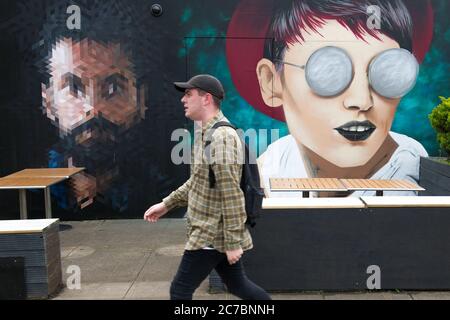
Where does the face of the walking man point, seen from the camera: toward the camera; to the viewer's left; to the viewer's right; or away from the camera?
to the viewer's left

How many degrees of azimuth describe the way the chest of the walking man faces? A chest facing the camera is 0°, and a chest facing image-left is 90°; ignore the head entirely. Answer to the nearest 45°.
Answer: approximately 90°

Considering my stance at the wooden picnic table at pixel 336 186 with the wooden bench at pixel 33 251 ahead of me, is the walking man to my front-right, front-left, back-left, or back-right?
front-left

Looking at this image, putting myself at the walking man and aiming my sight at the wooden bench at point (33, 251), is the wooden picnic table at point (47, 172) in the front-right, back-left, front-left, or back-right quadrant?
front-right

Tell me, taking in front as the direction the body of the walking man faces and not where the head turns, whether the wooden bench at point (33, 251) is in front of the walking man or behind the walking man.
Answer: in front

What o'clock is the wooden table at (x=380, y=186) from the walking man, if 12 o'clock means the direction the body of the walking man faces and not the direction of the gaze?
The wooden table is roughly at 4 o'clock from the walking man.

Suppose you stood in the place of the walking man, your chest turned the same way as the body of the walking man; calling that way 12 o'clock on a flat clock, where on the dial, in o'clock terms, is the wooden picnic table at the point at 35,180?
The wooden picnic table is roughly at 2 o'clock from the walking man.

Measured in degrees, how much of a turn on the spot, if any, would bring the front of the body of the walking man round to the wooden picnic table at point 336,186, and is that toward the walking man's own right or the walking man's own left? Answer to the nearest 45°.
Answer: approximately 135° to the walking man's own right

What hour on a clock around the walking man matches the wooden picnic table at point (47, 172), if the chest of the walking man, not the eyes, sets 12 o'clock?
The wooden picnic table is roughly at 2 o'clock from the walking man.
